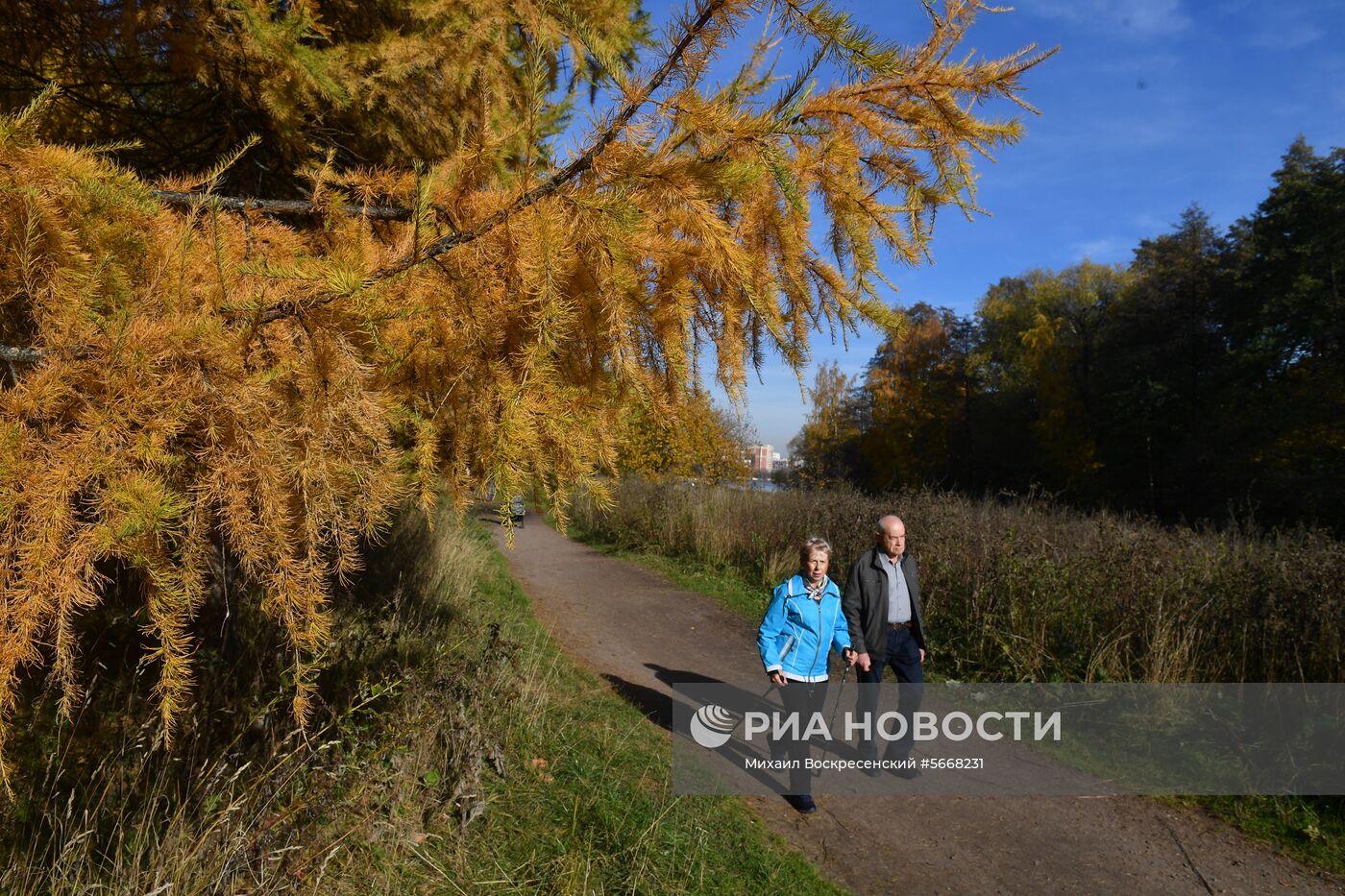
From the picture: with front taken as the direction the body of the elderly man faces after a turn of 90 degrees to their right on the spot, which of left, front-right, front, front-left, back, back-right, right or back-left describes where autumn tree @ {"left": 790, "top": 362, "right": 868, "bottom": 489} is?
back-right

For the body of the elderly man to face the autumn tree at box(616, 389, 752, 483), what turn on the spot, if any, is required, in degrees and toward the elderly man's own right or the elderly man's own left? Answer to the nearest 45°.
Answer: approximately 135° to the elderly man's own left

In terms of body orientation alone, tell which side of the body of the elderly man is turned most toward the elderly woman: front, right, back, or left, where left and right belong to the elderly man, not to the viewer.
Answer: right

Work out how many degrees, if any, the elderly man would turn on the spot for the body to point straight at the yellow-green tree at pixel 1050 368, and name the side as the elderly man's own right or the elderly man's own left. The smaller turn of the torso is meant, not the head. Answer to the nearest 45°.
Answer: approximately 135° to the elderly man's own left

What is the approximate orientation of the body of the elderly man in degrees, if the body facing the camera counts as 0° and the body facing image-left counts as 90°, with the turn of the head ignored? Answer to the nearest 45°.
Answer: approximately 315°

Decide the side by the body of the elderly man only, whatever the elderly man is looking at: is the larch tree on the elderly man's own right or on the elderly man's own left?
on the elderly man's own right

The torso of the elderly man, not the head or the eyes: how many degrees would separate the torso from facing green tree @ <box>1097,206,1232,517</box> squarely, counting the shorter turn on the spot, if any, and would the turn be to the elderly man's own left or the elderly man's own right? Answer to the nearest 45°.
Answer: approximately 135° to the elderly man's own left

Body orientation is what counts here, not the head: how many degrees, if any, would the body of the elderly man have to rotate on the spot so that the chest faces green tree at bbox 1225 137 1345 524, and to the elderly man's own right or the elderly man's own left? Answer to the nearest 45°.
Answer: approximately 90° to the elderly man's own left

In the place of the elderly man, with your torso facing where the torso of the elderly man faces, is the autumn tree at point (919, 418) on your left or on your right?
on your left

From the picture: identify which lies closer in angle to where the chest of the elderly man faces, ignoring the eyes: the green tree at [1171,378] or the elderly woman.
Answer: the elderly woman

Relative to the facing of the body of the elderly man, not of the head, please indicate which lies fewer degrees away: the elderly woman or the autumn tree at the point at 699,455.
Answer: the elderly woman
